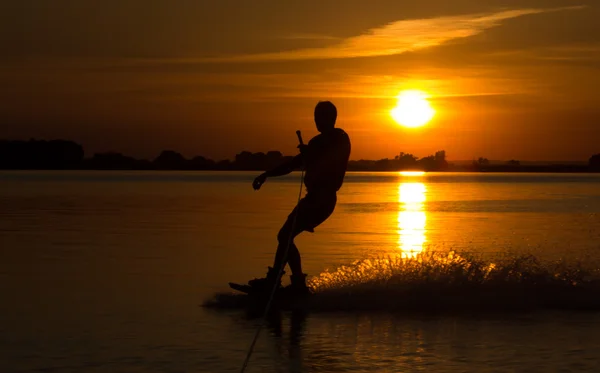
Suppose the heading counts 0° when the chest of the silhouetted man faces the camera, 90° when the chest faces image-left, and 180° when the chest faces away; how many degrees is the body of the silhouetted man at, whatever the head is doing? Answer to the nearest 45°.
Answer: approximately 45°
